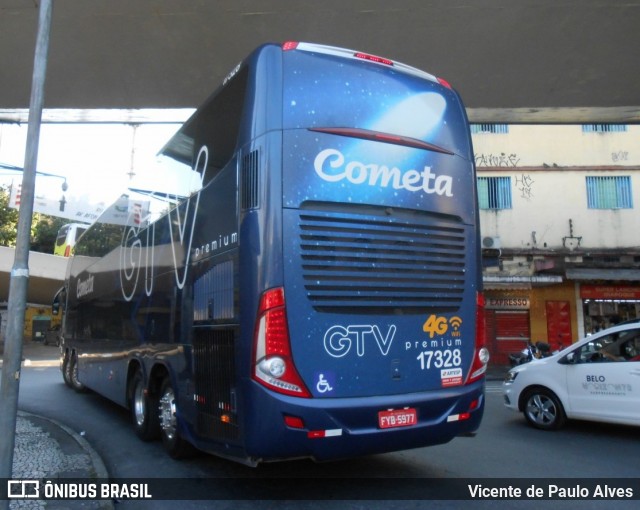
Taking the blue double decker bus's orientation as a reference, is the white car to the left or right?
on its right

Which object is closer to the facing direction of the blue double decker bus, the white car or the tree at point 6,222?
the tree

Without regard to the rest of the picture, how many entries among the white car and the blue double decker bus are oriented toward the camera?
0

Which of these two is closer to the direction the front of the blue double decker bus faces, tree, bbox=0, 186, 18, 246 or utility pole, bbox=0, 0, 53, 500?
the tree

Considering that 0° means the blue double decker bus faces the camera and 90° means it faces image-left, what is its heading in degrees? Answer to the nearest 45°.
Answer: approximately 135°

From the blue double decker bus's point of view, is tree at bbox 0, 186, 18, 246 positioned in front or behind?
in front

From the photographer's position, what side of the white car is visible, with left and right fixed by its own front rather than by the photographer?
left

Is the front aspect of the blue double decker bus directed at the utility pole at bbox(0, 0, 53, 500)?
no

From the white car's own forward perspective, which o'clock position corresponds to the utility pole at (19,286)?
The utility pole is roughly at 10 o'clock from the white car.
